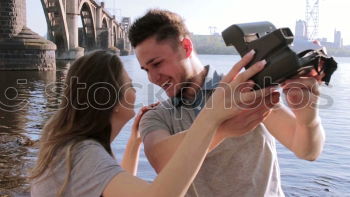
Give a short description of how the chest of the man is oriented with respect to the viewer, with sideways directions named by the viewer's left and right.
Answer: facing the viewer and to the left of the viewer

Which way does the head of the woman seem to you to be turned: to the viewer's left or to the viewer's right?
to the viewer's right

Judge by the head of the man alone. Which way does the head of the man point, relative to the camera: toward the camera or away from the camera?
toward the camera

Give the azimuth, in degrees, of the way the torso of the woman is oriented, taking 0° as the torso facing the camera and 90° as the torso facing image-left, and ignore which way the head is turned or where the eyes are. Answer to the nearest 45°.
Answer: approximately 225°

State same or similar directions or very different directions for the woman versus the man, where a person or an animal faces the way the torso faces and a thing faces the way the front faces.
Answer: very different directions
